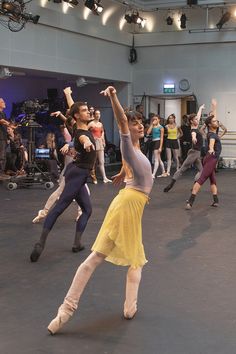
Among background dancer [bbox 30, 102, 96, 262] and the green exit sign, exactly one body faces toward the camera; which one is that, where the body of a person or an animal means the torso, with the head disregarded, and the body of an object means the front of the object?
the green exit sign

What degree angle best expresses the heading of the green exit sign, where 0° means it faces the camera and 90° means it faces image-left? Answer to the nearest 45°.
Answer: approximately 0°

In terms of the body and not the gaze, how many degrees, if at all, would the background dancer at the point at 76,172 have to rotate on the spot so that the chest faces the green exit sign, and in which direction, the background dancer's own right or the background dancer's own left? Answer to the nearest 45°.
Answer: approximately 90° to the background dancer's own left

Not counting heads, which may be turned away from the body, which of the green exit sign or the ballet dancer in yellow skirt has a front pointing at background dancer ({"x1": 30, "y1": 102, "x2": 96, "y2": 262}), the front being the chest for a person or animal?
the green exit sign

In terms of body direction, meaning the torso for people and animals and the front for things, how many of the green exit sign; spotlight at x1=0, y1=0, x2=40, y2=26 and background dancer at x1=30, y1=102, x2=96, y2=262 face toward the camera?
1

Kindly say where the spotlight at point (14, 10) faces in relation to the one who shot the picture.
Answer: facing to the right of the viewer

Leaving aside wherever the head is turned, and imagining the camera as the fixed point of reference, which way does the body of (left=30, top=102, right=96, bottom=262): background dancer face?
to the viewer's right

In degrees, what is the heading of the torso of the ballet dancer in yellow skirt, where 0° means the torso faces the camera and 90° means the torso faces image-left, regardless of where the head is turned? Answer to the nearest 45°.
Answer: approximately 270°

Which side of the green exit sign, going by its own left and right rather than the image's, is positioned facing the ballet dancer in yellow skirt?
front

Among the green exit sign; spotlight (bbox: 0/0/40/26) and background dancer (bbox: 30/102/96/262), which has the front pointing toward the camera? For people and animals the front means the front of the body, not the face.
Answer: the green exit sign
